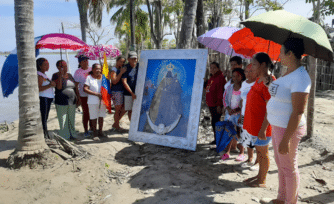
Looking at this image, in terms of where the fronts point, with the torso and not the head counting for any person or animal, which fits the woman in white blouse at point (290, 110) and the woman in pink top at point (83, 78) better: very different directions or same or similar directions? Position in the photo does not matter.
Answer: very different directions

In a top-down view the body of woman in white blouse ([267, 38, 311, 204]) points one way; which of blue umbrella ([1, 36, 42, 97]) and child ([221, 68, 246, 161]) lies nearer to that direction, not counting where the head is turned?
the blue umbrella

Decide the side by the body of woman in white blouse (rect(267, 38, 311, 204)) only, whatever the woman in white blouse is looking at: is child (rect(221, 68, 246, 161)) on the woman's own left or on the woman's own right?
on the woman's own right

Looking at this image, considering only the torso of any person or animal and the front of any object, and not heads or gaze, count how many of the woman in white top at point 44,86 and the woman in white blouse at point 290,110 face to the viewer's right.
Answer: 1

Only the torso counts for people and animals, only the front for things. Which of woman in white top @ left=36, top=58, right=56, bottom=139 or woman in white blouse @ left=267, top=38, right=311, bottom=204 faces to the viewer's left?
the woman in white blouse

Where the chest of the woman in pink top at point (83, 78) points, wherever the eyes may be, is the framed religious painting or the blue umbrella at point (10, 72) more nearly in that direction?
the framed religious painting

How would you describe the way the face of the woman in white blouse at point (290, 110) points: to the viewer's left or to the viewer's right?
to the viewer's left

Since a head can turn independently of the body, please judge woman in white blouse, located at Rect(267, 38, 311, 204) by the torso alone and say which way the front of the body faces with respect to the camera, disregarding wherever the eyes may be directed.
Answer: to the viewer's left

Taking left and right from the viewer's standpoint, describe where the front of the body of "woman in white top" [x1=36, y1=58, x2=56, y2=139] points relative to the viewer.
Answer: facing to the right of the viewer

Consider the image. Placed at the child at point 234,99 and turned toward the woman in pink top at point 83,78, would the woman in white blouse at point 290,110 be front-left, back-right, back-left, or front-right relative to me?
back-left
